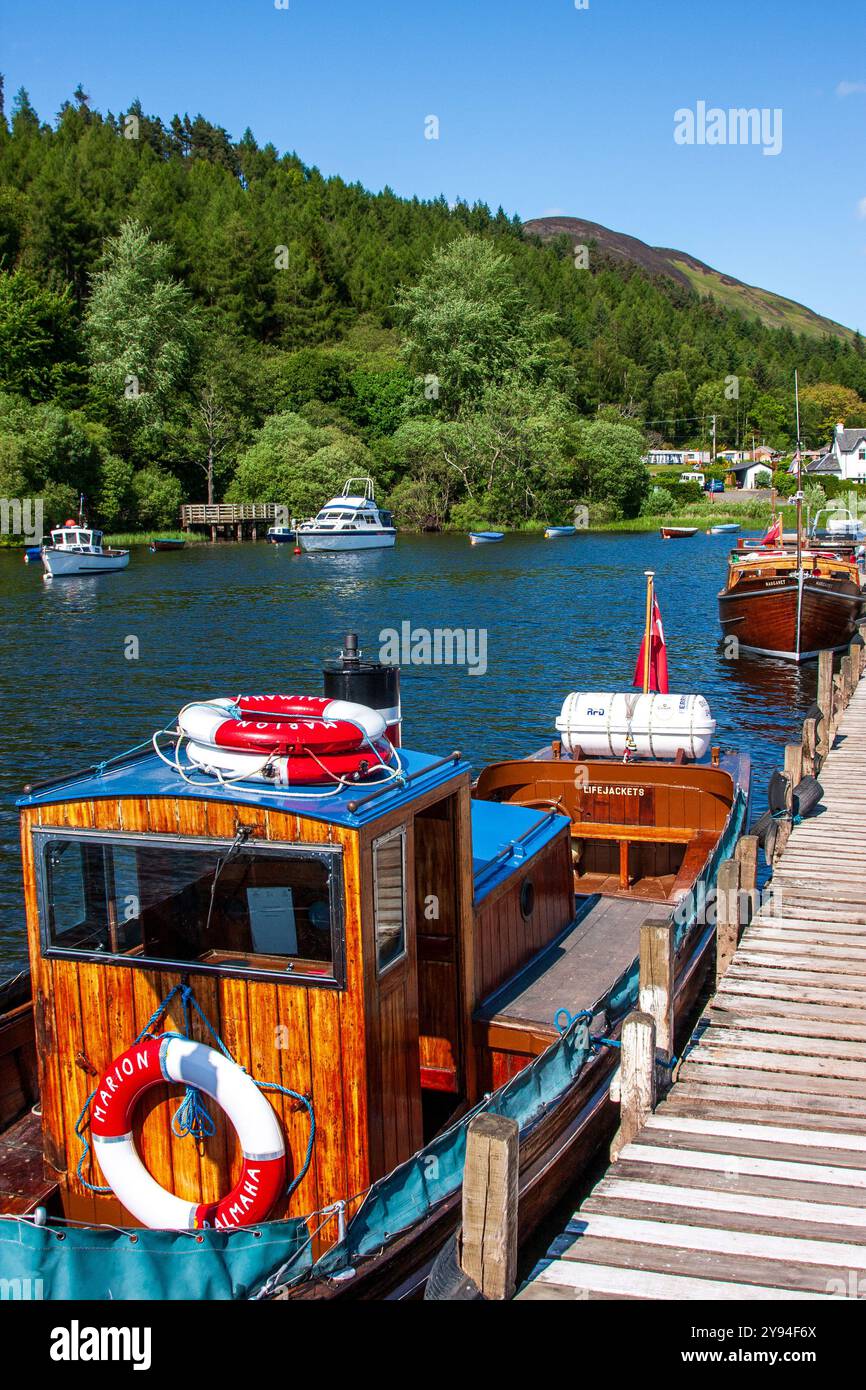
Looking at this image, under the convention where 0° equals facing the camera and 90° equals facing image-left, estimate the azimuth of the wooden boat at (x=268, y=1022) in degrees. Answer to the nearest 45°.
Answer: approximately 45°

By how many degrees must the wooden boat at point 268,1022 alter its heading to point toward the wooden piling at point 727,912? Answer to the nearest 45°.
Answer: approximately 180°

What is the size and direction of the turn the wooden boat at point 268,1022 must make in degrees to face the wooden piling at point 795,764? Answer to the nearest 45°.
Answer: approximately 180°

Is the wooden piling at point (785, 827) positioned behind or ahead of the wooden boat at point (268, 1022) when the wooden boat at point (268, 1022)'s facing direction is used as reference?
behind
